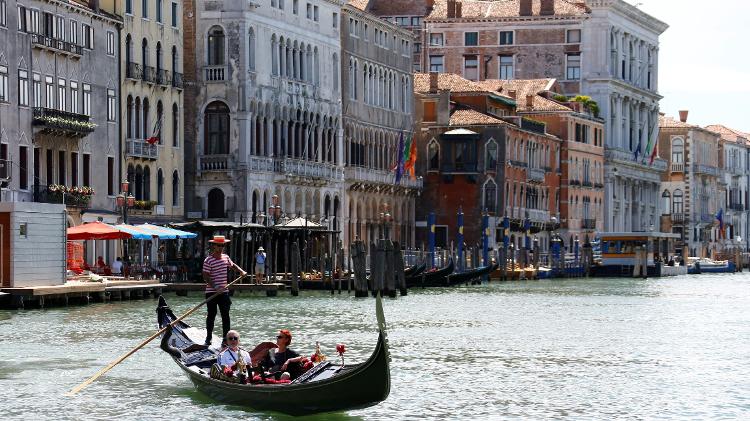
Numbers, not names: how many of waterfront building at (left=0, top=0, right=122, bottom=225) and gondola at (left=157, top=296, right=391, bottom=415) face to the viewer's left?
0

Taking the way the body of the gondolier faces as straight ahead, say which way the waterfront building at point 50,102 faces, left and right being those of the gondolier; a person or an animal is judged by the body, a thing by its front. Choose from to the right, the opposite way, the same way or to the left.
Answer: the same way

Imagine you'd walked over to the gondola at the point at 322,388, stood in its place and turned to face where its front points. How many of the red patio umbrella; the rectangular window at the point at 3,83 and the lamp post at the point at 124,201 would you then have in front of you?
0

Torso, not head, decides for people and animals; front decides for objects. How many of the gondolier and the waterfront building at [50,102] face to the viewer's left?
0

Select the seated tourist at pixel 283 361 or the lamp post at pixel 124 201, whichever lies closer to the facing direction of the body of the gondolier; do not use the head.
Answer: the seated tourist

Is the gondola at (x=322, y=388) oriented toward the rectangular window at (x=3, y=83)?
no

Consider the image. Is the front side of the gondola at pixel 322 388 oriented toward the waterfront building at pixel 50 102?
no

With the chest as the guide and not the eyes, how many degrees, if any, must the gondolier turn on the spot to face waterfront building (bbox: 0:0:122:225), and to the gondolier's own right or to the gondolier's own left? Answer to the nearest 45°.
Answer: approximately 135° to the gondolier's own left

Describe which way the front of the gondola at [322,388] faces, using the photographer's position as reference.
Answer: facing the viewer and to the right of the viewer

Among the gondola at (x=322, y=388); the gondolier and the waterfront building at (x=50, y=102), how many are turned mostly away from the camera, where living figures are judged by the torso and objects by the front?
0

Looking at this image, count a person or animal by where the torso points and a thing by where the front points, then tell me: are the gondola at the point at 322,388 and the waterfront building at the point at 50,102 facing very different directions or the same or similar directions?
same or similar directions

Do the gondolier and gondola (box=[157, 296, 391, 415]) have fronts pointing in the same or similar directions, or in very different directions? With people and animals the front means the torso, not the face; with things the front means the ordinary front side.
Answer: same or similar directions

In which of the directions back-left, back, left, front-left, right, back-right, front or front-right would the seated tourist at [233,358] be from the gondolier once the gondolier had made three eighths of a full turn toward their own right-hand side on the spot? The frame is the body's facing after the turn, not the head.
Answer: left

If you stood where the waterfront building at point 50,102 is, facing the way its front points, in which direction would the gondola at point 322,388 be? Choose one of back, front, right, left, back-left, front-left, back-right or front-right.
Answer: front-right

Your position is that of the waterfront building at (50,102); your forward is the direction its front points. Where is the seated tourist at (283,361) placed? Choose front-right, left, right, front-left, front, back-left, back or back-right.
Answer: front-right
